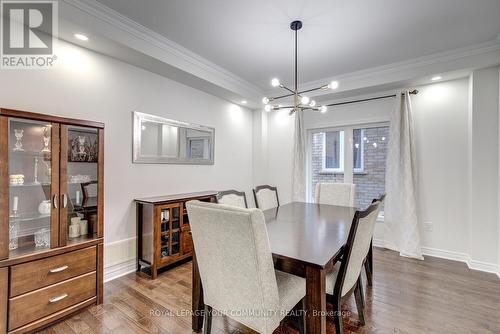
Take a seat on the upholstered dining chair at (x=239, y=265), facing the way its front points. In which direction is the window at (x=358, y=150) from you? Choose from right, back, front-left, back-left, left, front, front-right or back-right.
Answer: front

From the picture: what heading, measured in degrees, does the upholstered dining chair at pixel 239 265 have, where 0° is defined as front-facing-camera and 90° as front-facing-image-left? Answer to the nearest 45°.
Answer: approximately 225°

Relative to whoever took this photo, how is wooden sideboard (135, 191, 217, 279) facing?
facing the viewer and to the right of the viewer

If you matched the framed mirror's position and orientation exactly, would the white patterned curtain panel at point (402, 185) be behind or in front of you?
in front

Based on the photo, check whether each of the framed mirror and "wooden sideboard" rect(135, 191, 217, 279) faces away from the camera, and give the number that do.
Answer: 0

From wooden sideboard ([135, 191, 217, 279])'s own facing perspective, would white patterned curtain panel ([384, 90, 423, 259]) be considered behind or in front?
in front

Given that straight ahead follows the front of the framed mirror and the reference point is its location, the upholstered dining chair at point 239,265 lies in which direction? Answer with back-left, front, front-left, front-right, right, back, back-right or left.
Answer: front-right

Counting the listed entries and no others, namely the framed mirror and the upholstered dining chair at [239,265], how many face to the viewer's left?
0

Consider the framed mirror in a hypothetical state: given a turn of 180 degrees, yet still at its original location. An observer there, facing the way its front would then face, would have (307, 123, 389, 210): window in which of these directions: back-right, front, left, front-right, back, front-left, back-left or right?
back-right

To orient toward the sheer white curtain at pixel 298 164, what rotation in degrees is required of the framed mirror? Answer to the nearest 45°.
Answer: approximately 45° to its left

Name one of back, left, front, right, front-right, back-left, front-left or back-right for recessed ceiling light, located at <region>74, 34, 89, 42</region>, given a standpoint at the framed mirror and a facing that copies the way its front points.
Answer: right

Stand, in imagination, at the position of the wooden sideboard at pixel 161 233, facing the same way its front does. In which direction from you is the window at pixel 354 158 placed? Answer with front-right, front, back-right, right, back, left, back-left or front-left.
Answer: front-left

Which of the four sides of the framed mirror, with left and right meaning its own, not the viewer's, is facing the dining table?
front

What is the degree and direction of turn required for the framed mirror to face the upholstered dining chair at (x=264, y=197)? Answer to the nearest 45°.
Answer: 0° — it already faces it
